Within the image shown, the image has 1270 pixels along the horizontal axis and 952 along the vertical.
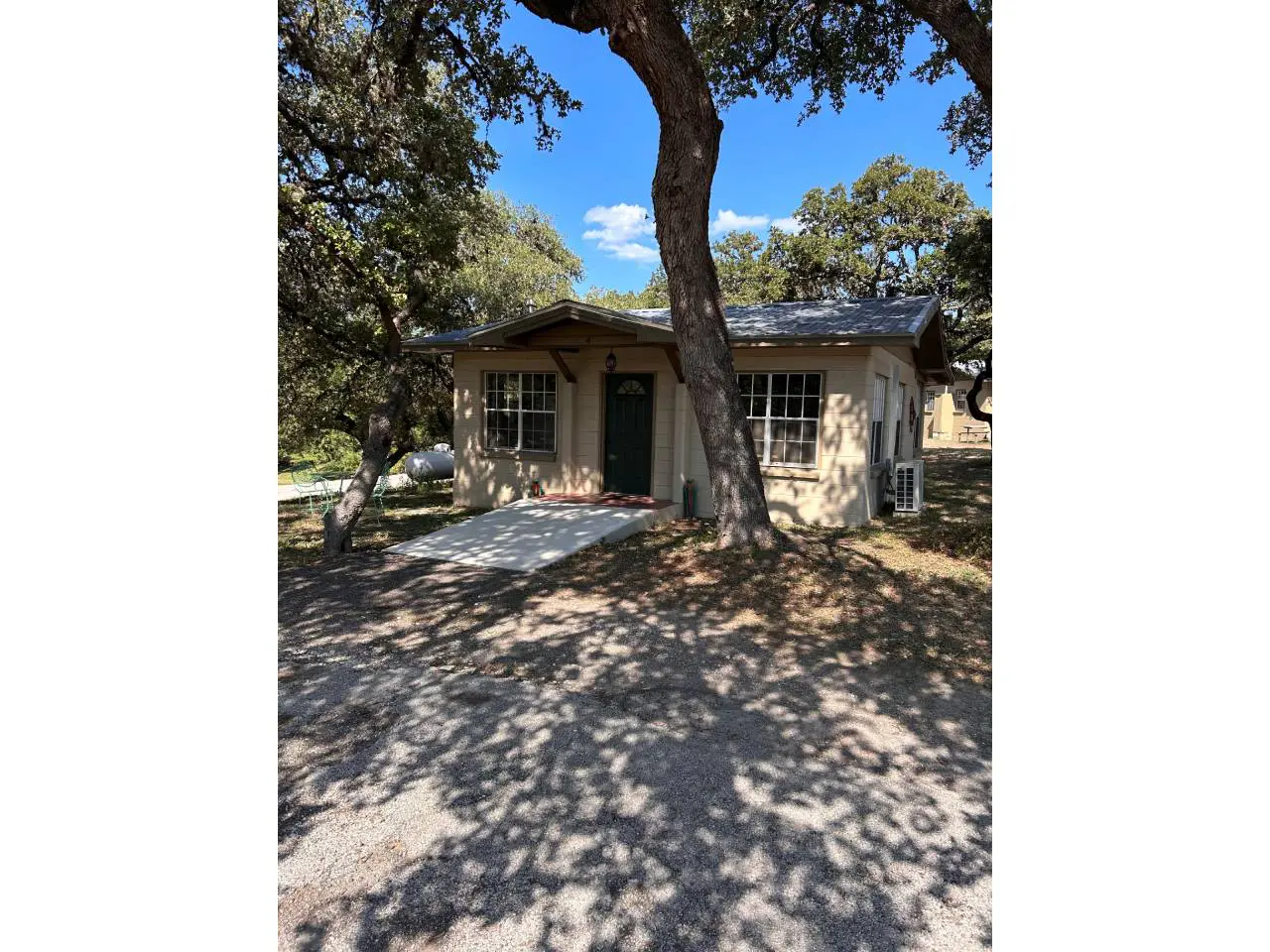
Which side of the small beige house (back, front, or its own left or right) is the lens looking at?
front

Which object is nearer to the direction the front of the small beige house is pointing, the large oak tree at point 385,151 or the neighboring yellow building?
the large oak tree

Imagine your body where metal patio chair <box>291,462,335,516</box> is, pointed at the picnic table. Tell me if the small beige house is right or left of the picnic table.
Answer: right

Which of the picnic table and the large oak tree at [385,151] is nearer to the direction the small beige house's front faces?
the large oak tree

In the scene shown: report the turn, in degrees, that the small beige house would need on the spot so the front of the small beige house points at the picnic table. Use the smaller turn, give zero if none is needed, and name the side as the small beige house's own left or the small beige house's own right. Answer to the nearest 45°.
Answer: approximately 135° to the small beige house's own left

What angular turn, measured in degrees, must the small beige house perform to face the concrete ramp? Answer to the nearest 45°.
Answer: approximately 45° to its right

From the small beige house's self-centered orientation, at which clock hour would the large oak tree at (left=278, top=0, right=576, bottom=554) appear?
The large oak tree is roughly at 2 o'clock from the small beige house.

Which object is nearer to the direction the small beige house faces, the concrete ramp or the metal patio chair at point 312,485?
the concrete ramp

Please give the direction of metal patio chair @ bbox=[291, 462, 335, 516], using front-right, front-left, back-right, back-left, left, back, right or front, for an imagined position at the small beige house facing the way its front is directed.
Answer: right

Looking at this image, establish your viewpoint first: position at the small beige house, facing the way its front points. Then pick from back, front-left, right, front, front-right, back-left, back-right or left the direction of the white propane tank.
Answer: back-right
